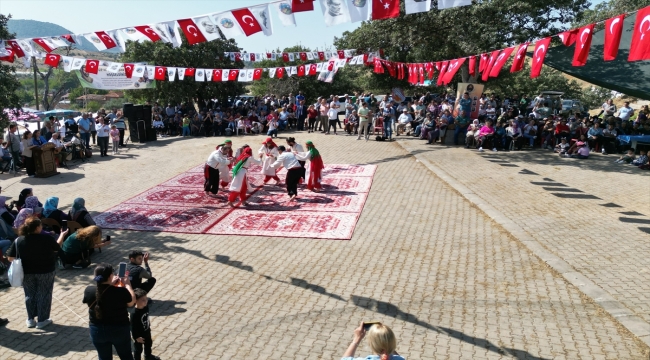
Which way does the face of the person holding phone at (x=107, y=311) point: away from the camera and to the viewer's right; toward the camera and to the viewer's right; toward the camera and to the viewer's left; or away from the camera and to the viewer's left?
away from the camera and to the viewer's right

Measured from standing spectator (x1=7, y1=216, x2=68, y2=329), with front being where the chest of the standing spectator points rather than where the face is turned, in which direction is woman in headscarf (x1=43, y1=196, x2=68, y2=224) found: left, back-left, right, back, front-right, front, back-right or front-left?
front-left

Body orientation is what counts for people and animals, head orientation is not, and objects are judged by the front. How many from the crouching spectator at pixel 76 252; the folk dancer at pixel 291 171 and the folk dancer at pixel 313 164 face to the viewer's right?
1

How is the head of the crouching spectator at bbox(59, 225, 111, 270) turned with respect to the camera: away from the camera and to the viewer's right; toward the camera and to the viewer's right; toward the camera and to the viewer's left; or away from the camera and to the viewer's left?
away from the camera and to the viewer's right

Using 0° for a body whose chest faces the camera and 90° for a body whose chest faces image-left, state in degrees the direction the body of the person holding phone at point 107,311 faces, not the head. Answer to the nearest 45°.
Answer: approximately 225°

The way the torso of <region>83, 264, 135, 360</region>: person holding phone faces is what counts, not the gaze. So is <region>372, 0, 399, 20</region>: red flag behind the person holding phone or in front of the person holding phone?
in front

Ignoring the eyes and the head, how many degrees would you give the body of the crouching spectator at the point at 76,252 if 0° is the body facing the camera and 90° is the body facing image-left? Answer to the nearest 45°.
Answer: approximately 270°

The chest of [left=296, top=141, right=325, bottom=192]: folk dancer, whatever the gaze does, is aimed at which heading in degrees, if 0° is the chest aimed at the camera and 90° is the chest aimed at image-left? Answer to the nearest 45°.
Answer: approximately 90°

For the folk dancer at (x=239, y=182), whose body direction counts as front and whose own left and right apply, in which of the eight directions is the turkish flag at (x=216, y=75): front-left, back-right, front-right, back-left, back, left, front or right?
front-left
